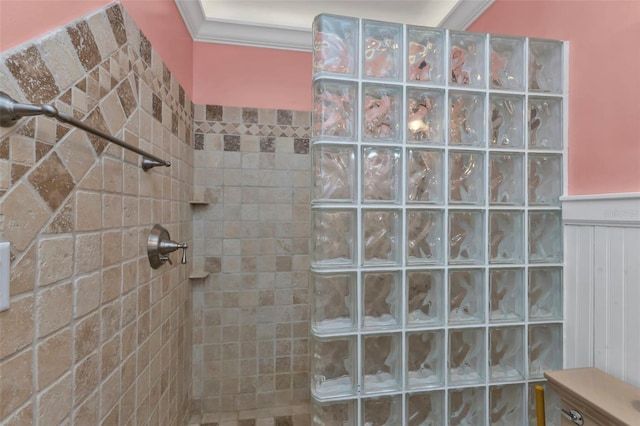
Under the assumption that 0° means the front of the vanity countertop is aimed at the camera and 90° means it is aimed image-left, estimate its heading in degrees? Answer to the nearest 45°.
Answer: approximately 45°
